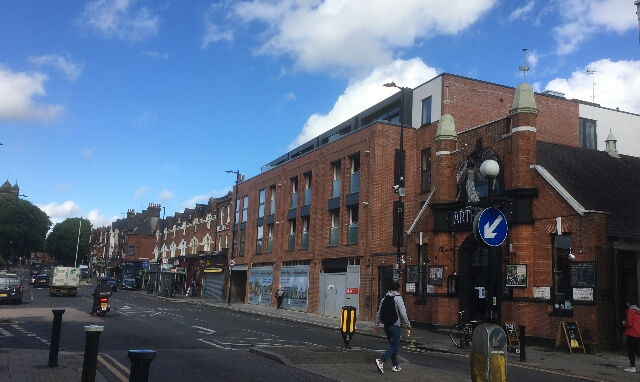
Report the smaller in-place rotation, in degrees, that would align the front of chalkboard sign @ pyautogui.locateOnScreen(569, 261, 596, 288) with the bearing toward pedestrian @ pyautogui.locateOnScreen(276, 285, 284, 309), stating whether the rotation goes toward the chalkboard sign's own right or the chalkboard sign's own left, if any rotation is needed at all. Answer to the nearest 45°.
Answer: approximately 135° to the chalkboard sign's own right

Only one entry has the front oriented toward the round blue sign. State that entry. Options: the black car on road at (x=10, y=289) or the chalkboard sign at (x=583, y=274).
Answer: the chalkboard sign

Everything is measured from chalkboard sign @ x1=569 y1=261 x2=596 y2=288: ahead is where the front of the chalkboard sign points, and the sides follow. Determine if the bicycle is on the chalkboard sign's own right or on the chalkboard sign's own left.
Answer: on the chalkboard sign's own right

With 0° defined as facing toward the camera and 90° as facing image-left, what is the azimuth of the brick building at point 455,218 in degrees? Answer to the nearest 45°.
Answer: approximately 45°

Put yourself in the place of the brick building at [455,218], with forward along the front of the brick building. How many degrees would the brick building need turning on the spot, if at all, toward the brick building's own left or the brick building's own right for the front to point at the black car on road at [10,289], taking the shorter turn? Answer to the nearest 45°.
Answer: approximately 45° to the brick building's own right

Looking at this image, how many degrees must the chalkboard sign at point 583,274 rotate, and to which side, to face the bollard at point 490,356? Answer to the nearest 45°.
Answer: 0° — it already faces it

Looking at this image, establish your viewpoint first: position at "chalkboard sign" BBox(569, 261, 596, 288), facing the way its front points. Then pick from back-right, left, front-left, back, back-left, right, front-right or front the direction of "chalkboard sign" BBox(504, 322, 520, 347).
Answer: right
